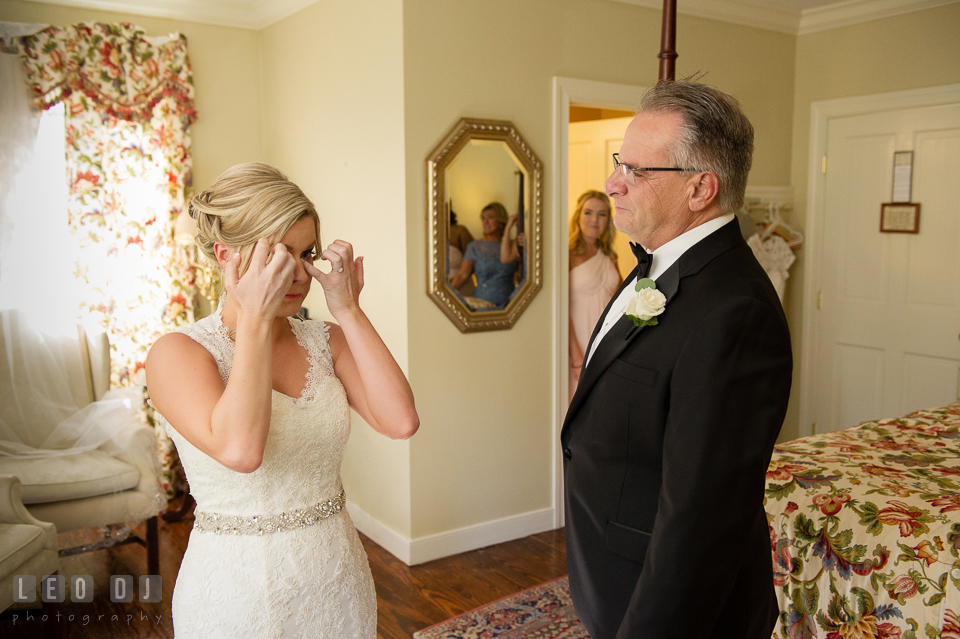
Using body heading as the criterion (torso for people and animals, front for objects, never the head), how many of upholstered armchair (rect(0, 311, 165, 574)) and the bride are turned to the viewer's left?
0

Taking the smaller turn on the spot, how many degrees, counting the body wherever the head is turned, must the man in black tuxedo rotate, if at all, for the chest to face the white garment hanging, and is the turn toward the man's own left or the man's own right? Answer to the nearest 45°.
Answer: approximately 90° to the man's own right

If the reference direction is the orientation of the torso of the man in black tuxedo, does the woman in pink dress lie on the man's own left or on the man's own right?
on the man's own right

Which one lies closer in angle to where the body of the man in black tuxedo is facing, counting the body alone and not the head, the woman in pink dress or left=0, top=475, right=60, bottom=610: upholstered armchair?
the upholstered armchair

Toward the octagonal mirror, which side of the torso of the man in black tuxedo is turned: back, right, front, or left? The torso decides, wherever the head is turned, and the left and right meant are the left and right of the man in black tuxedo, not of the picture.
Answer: right

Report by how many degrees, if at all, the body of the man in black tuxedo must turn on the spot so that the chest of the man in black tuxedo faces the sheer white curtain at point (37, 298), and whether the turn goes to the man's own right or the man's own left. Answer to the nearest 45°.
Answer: approximately 45° to the man's own right

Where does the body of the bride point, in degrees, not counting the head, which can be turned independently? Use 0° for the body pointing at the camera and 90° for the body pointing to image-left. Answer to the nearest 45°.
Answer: approximately 315°

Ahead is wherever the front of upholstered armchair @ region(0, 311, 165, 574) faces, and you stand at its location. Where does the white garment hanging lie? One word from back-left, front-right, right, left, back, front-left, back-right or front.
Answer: front-left

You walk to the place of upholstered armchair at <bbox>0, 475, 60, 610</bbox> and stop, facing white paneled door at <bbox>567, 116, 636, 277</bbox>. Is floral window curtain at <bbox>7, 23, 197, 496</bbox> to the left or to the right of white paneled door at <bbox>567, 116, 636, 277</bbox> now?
left

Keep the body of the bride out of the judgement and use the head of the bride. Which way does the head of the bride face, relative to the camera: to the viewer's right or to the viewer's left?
to the viewer's right

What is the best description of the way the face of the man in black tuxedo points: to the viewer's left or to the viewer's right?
to the viewer's left

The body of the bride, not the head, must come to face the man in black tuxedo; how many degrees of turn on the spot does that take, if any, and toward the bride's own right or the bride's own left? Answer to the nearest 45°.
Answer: approximately 45° to the bride's own left

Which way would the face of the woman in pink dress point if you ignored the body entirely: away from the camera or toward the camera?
toward the camera

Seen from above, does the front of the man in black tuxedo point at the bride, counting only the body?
yes

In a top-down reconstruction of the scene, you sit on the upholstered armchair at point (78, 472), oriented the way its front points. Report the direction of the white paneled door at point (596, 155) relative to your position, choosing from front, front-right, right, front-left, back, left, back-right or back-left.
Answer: front-left

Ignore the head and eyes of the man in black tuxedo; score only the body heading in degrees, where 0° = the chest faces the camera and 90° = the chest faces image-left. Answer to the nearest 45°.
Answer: approximately 90°

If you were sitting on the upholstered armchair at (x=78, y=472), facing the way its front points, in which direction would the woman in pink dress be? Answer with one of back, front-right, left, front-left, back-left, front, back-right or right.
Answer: front-left

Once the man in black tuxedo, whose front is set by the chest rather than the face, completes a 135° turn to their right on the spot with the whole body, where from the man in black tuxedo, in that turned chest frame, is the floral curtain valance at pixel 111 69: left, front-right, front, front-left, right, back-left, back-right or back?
left
